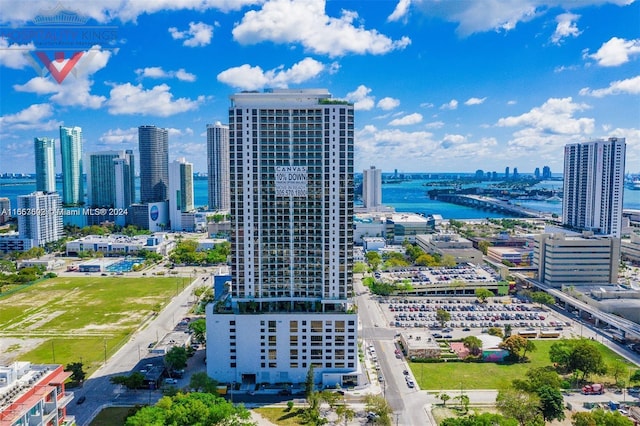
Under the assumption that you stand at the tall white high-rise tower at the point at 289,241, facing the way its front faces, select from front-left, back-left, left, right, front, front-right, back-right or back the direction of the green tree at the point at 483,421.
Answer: front-left

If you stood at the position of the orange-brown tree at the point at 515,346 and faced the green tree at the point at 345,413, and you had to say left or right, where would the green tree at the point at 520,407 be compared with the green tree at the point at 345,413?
left

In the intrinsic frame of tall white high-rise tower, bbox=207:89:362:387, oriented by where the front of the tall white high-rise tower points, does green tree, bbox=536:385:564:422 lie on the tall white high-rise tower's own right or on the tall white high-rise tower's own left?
on the tall white high-rise tower's own left

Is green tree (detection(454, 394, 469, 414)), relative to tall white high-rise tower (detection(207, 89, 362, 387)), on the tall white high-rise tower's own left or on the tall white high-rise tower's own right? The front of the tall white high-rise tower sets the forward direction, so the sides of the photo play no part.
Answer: on the tall white high-rise tower's own left

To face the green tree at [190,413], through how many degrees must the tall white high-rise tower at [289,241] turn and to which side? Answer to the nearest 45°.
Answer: approximately 45° to its right

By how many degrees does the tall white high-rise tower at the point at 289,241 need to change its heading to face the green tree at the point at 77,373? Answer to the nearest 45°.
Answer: approximately 90° to its right

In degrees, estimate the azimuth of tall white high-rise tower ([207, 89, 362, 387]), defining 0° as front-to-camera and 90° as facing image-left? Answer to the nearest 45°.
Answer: approximately 0°

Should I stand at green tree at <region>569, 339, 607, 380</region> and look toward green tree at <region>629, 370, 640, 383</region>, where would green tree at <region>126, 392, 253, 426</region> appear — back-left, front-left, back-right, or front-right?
back-right

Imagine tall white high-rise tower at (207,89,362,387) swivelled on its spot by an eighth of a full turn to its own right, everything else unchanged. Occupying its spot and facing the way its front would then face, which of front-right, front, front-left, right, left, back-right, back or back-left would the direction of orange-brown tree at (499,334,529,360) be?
back-left

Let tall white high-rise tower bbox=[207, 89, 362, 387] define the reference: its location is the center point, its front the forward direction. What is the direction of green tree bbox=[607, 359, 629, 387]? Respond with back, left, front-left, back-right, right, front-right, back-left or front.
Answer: left

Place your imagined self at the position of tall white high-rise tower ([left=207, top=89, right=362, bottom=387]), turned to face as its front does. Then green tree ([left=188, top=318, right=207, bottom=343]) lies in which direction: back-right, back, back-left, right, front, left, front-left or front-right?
back-right

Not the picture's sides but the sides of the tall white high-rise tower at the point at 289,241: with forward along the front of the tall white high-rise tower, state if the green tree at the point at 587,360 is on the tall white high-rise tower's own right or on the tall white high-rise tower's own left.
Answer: on the tall white high-rise tower's own left

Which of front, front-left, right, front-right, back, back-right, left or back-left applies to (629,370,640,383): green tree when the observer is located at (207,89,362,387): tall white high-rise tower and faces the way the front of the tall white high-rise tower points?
left
